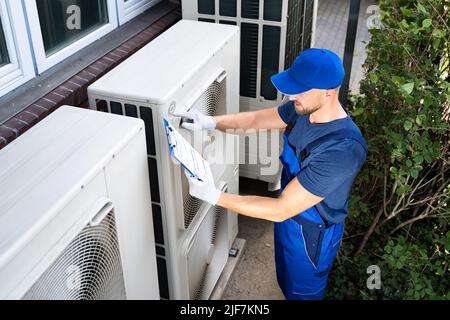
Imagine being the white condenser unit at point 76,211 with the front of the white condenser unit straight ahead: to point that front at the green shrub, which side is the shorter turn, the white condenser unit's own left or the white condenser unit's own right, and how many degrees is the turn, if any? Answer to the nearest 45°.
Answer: approximately 45° to the white condenser unit's own left

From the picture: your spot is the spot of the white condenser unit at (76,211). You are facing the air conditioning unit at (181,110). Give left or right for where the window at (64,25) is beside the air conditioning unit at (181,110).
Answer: left

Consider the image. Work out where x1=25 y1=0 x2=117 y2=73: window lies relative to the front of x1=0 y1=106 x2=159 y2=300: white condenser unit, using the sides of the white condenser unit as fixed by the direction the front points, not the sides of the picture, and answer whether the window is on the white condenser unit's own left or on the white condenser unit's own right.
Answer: on the white condenser unit's own left

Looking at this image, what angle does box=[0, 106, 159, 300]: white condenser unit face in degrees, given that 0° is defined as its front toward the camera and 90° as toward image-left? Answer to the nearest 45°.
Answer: approximately 315°

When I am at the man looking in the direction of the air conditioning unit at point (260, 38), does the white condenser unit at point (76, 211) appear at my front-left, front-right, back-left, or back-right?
back-left

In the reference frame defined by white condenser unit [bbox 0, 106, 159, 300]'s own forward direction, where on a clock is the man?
The man is roughly at 10 o'clock from the white condenser unit.

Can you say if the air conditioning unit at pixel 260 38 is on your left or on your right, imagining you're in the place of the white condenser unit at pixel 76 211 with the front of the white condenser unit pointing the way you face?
on your left

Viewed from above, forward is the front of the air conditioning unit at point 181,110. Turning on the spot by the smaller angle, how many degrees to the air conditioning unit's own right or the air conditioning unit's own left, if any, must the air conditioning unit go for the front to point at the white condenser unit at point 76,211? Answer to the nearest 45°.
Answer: approximately 90° to the air conditioning unit's own right

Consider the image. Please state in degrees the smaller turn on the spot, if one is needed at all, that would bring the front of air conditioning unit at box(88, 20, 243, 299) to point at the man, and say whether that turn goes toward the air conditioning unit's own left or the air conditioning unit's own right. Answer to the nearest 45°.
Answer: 0° — it already faces them

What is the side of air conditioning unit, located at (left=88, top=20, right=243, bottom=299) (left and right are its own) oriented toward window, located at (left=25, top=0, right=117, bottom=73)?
back

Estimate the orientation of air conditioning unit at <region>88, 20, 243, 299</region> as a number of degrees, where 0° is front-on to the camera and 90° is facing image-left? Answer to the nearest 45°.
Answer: approximately 315°

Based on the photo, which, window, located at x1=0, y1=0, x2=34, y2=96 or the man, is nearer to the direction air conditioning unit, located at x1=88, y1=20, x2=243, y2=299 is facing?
the man
